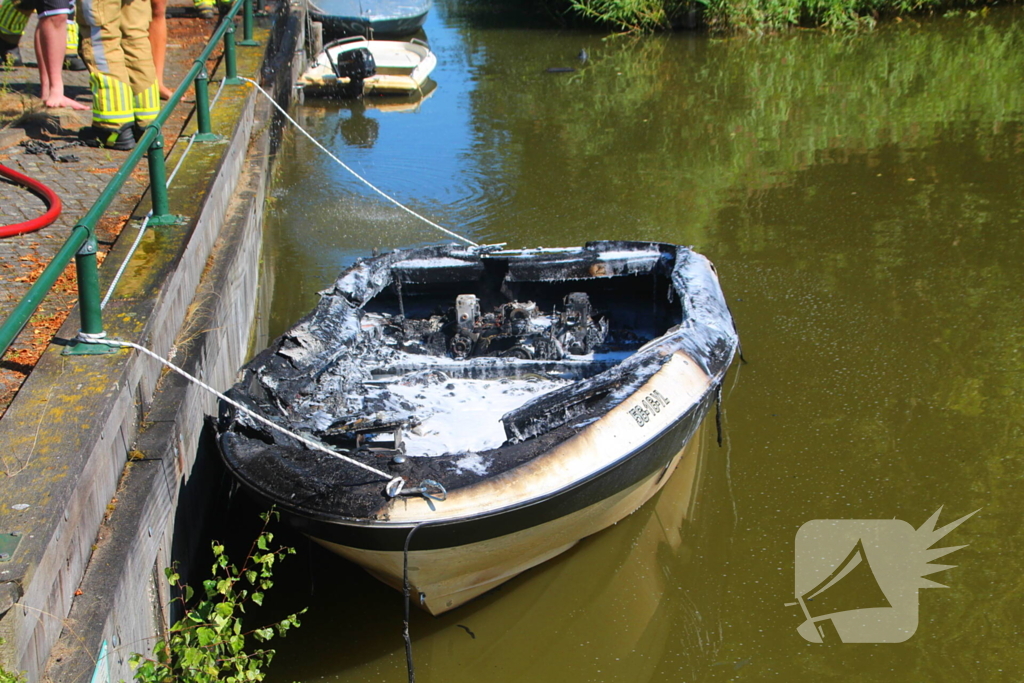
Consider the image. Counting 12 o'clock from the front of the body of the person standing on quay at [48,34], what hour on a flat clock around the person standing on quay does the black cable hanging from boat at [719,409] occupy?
The black cable hanging from boat is roughly at 2 o'clock from the person standing on quay.

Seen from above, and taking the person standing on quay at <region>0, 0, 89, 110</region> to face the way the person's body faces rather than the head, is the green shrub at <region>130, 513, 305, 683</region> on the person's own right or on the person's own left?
on the person's own right

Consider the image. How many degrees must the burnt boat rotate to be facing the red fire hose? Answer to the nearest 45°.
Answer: approximately 90° to its right

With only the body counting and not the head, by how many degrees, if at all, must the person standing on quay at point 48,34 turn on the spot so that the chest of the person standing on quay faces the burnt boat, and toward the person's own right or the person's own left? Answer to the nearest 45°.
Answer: approximately 90° to the person's own right

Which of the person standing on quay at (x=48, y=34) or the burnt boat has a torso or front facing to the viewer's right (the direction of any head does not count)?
the person standing on quay

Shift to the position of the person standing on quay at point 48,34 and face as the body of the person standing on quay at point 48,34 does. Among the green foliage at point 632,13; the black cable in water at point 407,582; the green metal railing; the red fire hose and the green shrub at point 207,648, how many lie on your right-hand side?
4

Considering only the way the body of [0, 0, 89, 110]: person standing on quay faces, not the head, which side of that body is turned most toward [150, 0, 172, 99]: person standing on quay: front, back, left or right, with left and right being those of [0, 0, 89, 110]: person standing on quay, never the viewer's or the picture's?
front

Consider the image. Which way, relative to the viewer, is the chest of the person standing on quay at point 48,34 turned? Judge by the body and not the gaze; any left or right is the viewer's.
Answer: facing to the right of the viewer

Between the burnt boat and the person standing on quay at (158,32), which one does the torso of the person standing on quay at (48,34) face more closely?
the person standing on quay

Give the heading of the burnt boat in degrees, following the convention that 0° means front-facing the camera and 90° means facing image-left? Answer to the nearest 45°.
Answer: approximately 45°
